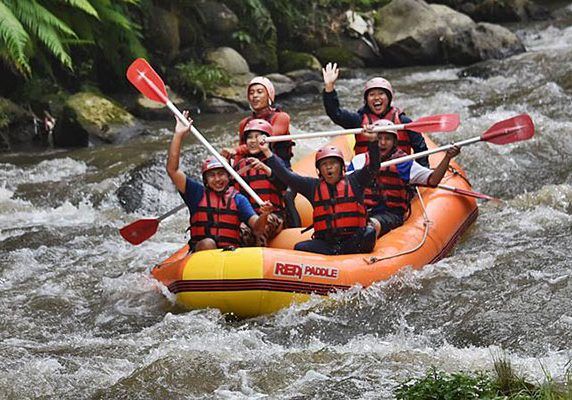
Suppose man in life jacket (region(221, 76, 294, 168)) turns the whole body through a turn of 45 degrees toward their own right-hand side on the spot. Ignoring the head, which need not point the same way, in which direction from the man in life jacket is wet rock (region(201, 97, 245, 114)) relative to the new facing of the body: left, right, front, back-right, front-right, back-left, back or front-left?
right

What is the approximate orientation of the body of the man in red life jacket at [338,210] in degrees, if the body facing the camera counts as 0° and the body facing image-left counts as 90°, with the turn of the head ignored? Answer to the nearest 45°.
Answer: approximately 0°

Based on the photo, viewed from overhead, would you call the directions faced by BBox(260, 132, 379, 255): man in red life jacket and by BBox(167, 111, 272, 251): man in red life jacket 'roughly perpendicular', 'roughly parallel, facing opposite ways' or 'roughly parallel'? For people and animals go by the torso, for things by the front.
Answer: roughly parallel

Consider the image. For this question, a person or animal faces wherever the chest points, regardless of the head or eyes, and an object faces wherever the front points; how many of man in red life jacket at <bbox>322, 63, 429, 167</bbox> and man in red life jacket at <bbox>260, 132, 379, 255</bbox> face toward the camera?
2

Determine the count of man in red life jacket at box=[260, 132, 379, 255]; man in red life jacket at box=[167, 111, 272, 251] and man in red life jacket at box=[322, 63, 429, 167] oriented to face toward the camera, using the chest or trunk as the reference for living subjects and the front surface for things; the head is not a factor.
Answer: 3

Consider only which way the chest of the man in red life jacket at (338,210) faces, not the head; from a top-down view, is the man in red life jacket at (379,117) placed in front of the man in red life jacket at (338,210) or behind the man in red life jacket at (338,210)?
behind

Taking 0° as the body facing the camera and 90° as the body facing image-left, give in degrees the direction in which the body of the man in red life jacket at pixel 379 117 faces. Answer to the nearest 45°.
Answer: approximately 0°

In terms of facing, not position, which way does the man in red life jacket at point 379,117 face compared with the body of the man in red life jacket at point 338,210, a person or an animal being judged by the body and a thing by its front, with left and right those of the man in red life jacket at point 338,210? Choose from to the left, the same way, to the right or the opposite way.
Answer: the same way

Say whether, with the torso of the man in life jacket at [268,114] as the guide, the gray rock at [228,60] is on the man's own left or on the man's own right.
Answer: on the man's own right

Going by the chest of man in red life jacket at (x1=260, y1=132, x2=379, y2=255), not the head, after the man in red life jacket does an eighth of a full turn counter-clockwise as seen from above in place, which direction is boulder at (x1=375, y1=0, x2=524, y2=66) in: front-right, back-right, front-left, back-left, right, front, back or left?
back-left

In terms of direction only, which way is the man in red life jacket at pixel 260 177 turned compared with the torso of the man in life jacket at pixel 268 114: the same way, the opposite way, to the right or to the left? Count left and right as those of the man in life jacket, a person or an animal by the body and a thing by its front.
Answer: the same way

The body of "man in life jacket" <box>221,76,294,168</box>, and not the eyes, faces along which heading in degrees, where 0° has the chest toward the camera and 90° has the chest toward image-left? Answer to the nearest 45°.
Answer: approximately 45°
